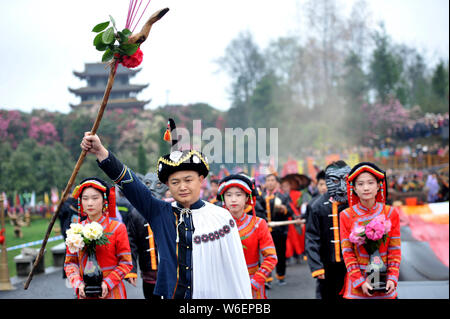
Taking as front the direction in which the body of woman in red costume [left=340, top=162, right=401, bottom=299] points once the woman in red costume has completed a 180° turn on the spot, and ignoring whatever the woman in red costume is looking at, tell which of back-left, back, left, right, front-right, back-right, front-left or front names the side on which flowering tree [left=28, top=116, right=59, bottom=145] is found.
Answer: front-left

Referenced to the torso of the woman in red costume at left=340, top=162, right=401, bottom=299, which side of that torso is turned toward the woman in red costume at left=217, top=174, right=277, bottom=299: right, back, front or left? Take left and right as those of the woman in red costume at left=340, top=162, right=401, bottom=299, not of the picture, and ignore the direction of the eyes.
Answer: right

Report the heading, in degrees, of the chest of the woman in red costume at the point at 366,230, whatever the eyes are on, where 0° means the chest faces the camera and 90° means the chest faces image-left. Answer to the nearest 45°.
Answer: approximately 0°

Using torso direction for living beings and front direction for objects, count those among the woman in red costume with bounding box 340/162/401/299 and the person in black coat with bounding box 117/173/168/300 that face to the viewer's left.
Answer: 0

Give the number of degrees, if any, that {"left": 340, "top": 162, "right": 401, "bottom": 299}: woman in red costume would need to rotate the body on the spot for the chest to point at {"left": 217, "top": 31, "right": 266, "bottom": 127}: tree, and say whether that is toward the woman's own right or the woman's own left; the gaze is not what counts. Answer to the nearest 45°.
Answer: approximately 180°

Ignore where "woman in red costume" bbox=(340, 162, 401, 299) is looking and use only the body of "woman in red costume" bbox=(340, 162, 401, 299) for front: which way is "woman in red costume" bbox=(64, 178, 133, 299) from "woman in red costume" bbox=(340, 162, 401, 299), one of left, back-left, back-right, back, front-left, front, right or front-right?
right

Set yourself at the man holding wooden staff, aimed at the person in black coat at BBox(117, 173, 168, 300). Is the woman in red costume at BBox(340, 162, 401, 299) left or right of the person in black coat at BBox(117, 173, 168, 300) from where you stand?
right

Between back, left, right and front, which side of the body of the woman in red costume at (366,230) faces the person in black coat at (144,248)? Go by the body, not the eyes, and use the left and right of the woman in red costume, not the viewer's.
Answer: right
